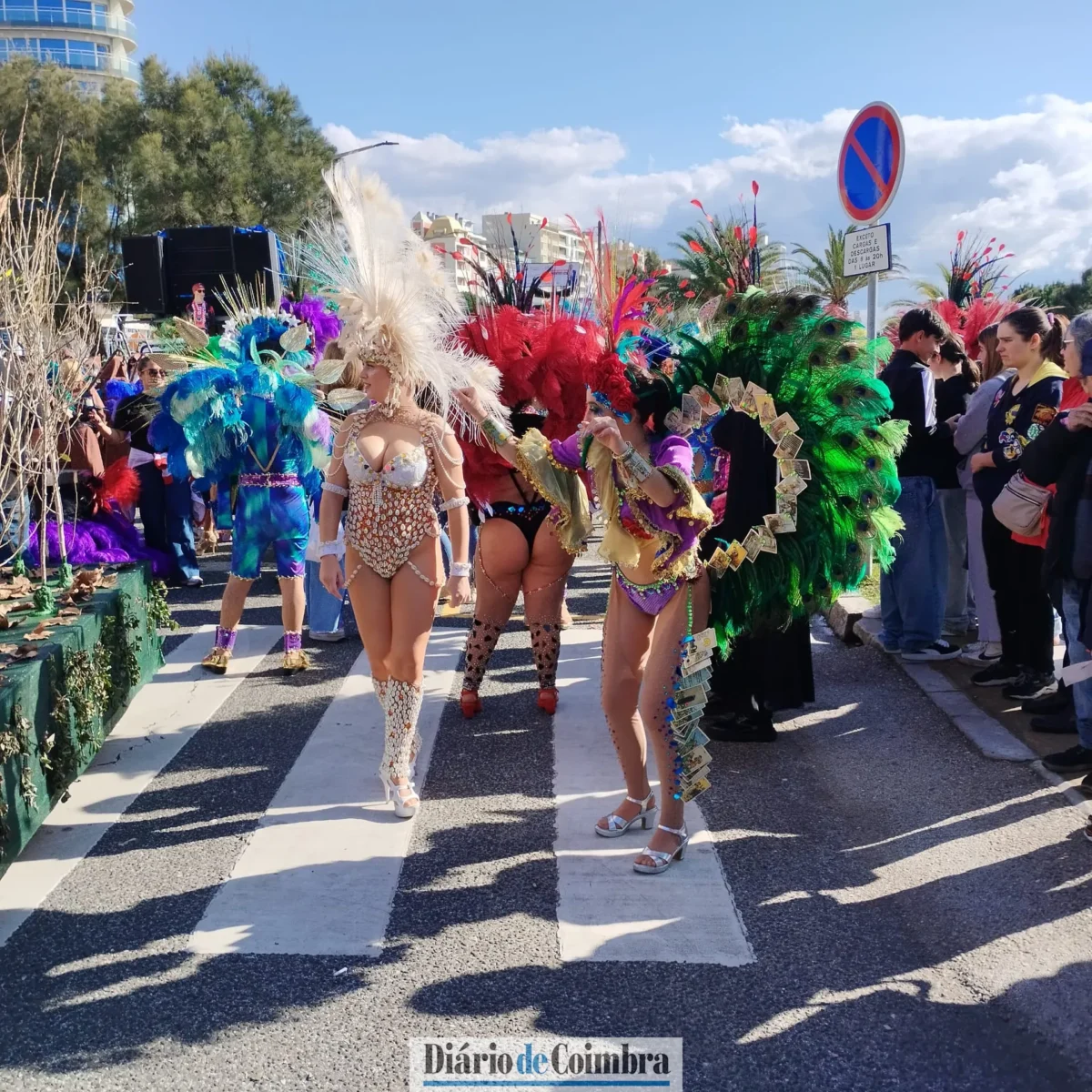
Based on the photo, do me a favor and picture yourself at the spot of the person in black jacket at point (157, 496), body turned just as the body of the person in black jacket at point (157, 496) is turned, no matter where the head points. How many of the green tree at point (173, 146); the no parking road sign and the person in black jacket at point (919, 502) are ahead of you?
2

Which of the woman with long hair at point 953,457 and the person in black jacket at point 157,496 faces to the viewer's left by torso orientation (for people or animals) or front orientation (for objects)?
the woman with long hair

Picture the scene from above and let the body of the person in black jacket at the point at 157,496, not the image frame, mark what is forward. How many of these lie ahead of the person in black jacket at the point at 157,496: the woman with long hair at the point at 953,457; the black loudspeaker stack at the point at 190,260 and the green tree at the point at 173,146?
1

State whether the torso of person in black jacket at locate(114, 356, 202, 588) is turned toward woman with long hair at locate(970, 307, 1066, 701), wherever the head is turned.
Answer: yes

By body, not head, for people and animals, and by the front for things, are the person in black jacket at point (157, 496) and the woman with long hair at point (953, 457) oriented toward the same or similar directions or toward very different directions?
very different directions

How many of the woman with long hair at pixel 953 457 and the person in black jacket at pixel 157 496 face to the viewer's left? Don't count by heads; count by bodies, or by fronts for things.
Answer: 1

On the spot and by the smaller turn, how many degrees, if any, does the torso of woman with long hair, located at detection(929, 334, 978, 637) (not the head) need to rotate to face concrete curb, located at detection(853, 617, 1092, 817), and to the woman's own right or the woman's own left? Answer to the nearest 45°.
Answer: approximately 90° to the woman's own left

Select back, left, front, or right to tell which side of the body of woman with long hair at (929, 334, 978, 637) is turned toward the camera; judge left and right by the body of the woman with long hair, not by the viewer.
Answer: left

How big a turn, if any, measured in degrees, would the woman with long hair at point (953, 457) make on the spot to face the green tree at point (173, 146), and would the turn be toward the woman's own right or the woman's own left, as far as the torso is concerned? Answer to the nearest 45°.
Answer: approximately 45° to the woman's own right

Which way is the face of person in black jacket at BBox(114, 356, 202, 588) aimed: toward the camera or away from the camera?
toward the camera

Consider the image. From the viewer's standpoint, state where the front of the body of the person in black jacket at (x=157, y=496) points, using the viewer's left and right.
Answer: facing the viewer and to the right of the viewer

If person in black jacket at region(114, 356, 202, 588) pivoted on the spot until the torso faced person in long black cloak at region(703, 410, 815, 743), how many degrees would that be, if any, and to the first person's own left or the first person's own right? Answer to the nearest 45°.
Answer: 0° — they already face them

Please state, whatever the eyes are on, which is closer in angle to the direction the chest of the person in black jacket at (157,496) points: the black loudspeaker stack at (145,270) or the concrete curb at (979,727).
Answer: the concrete curb
